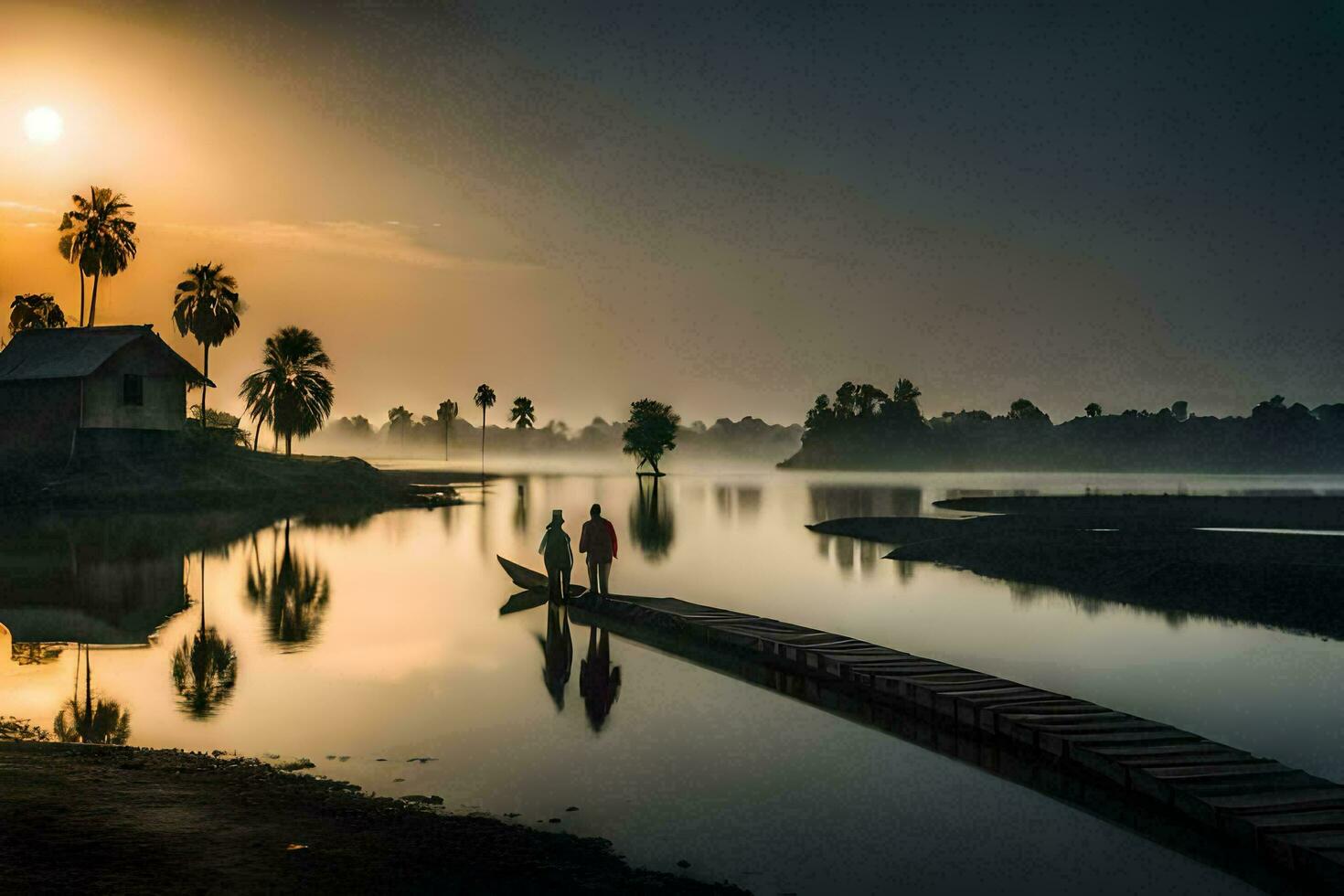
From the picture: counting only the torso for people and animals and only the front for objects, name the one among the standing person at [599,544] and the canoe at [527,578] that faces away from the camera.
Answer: the standing person

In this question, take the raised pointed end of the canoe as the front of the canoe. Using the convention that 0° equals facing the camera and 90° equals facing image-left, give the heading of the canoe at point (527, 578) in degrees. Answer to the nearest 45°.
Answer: approximately 90°

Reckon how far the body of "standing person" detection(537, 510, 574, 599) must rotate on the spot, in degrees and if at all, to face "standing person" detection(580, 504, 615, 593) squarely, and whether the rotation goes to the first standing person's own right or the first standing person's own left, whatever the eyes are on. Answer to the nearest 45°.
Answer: approximately 135° to the first standing person's own right

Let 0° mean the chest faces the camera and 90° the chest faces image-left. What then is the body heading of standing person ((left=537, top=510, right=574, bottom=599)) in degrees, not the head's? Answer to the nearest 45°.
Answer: approximately 180°

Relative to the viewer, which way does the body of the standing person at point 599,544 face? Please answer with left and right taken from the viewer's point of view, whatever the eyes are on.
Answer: facing away from the viewer

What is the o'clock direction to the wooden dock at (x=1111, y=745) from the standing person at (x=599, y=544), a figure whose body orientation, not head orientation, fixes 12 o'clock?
The wooden dock is roughly at 5 o'clock from the standing person.
